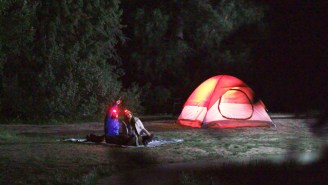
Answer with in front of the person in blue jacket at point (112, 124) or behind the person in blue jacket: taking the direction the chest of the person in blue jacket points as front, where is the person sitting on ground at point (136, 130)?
in front

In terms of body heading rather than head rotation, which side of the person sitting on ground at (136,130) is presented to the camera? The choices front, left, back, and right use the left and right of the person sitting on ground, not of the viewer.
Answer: left

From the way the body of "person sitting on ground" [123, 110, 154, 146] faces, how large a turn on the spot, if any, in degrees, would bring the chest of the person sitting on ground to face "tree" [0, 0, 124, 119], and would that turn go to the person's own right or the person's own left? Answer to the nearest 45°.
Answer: approximately 90° to the person's own right

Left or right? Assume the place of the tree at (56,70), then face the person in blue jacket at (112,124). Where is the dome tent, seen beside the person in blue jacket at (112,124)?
left

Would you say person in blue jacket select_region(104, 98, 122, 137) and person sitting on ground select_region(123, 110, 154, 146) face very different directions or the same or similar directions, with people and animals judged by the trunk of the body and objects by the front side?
very different directions
